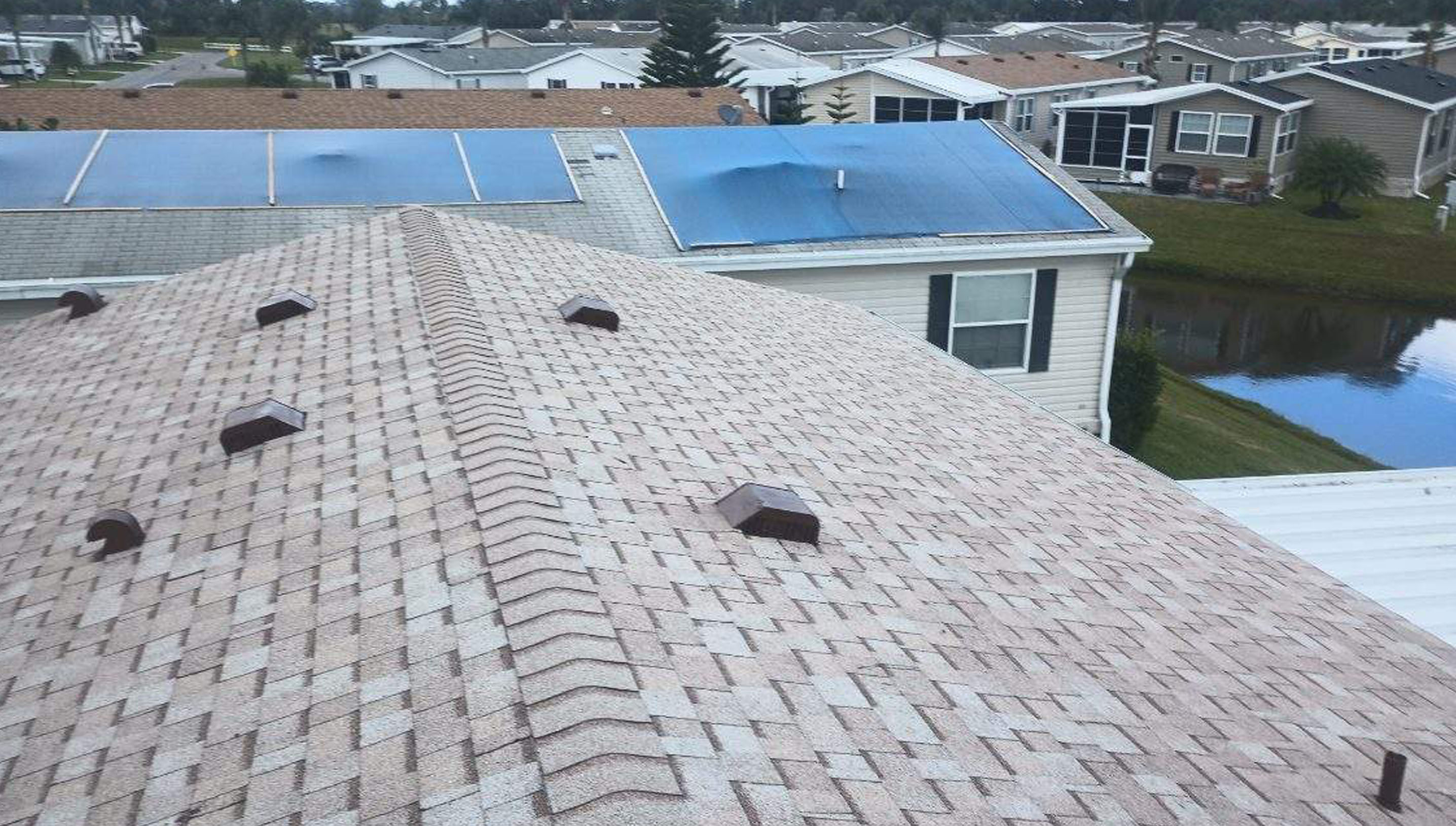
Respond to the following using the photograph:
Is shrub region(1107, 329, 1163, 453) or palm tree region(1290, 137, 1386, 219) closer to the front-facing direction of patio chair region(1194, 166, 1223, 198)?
the shrub

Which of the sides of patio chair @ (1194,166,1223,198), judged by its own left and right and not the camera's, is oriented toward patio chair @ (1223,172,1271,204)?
left

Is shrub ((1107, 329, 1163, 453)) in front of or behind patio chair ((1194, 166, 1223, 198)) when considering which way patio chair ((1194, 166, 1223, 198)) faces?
in front

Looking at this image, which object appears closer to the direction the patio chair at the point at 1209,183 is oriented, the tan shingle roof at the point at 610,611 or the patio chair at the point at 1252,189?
the tan shingle roof

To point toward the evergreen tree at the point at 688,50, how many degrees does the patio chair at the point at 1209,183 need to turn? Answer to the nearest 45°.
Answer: approximately 90° to its right

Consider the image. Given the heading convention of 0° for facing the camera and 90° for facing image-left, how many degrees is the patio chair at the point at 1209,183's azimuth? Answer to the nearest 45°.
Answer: approximately 0°

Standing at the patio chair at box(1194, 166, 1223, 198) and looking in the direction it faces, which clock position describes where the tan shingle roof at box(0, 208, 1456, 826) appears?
The tan shingle roof is roughly at 12 o'clock from the patio chair.

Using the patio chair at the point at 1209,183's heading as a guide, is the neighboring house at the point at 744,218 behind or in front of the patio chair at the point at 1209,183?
in front

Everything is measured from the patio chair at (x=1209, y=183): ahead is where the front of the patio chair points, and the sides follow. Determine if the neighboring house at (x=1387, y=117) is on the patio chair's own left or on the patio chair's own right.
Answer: on the patio chair's own left

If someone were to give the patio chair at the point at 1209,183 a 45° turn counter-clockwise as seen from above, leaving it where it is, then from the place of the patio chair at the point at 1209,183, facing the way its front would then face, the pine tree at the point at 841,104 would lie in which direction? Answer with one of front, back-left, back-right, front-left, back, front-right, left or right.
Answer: back-right
